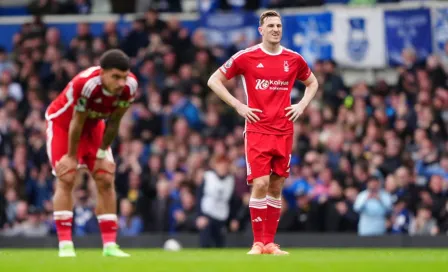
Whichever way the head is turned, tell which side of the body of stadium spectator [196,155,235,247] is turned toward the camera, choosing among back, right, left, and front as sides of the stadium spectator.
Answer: front

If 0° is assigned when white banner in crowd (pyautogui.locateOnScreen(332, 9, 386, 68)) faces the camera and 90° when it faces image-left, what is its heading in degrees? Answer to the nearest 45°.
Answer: approximately 0°

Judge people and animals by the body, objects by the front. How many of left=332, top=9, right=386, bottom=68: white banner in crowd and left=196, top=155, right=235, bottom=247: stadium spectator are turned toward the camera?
2

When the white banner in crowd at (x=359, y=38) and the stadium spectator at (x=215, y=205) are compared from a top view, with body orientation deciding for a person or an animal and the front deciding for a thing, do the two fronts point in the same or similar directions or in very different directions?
same or similar directions

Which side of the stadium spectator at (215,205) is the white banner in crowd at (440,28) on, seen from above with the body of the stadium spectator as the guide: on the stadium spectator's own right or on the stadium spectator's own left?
on the stadium spectator's own left

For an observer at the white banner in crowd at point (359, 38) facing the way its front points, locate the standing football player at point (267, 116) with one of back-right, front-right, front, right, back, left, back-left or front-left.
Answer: front

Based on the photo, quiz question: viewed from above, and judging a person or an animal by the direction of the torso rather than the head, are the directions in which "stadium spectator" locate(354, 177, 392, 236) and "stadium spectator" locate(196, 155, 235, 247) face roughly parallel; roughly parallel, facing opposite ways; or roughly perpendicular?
roughly parallel

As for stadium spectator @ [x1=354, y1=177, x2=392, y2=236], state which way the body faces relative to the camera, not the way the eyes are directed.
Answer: toward the camera

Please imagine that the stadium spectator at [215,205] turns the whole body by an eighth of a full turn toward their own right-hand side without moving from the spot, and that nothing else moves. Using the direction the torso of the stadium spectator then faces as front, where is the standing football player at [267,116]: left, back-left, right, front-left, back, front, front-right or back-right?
front-left
